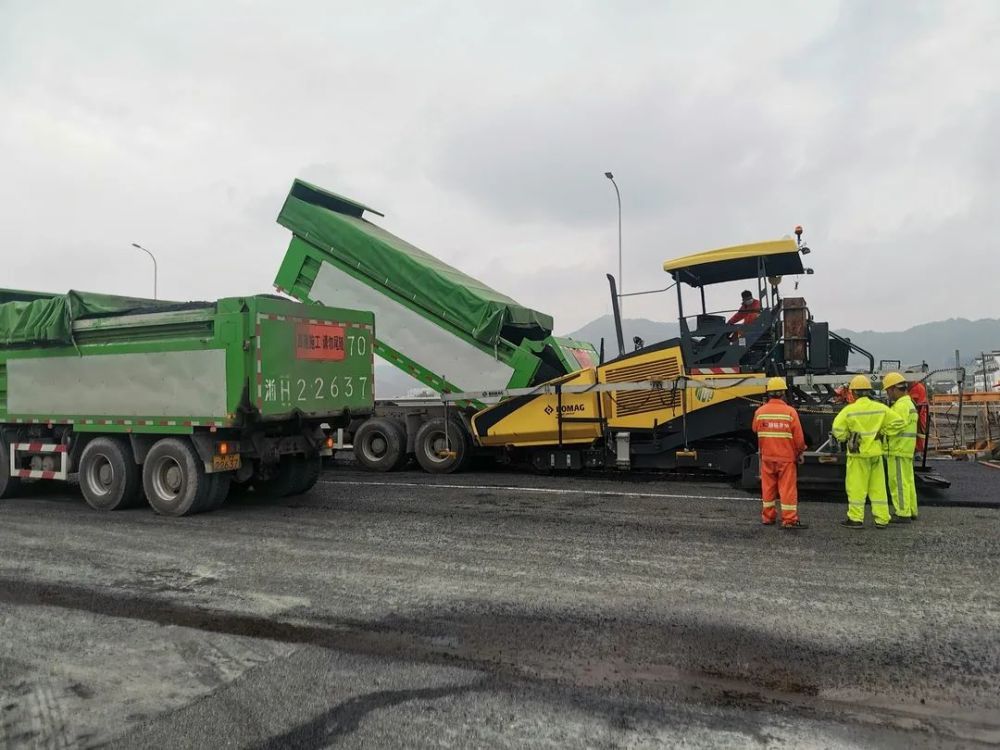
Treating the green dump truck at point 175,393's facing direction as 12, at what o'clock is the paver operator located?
The paver operator is roughly at 5 o'clock from the green dump truck.

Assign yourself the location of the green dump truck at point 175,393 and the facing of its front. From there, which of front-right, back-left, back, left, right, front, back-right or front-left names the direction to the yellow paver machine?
back-right

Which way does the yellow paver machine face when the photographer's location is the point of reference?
facing to the left of the viewer

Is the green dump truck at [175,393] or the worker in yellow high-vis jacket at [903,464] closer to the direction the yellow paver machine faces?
the green dump truck

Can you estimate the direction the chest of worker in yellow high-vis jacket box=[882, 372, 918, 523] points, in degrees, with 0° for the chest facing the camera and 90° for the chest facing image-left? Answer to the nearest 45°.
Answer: approximately 90°

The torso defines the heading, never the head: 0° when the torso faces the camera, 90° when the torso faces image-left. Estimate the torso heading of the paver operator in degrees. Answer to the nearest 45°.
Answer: approximately 90°

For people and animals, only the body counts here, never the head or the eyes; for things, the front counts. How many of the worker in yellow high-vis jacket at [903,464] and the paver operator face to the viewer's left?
2

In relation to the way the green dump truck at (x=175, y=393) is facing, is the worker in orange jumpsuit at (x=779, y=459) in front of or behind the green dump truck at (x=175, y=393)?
behind

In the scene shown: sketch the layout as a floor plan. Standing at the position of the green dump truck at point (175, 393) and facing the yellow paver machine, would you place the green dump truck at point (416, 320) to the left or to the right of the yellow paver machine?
left

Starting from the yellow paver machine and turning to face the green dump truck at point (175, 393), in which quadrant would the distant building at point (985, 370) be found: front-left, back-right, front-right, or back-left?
back-right
